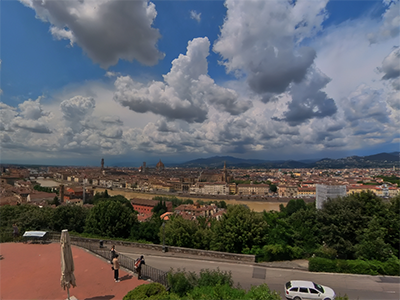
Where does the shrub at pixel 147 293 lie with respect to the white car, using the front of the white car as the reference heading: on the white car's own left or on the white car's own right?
on the white car's own right

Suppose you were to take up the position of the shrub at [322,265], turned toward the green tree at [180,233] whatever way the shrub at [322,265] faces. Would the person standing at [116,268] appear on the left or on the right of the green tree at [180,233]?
left

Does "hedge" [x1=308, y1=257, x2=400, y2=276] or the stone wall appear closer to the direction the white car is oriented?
the hedge

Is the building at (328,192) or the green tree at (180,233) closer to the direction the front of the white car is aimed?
the building

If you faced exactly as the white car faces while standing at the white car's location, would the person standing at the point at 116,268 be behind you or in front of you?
behind

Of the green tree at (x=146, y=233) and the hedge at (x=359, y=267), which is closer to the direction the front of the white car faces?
the hedge

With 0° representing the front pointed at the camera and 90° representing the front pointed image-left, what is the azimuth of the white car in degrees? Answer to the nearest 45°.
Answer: approximately 270°

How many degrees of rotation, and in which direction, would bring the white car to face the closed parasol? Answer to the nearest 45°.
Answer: approximately 135° to its right

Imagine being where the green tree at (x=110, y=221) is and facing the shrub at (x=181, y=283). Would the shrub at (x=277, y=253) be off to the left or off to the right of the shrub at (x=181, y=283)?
left

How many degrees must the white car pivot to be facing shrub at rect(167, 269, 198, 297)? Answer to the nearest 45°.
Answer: approximately 135° to its right

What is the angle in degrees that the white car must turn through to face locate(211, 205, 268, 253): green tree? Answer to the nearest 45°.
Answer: approximately 135° to its left

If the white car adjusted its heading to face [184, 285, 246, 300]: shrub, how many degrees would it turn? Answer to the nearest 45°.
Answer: approximately 135° to its right

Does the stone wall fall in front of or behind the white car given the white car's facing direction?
behind

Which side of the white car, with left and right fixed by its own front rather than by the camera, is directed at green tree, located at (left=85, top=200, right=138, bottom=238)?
back
